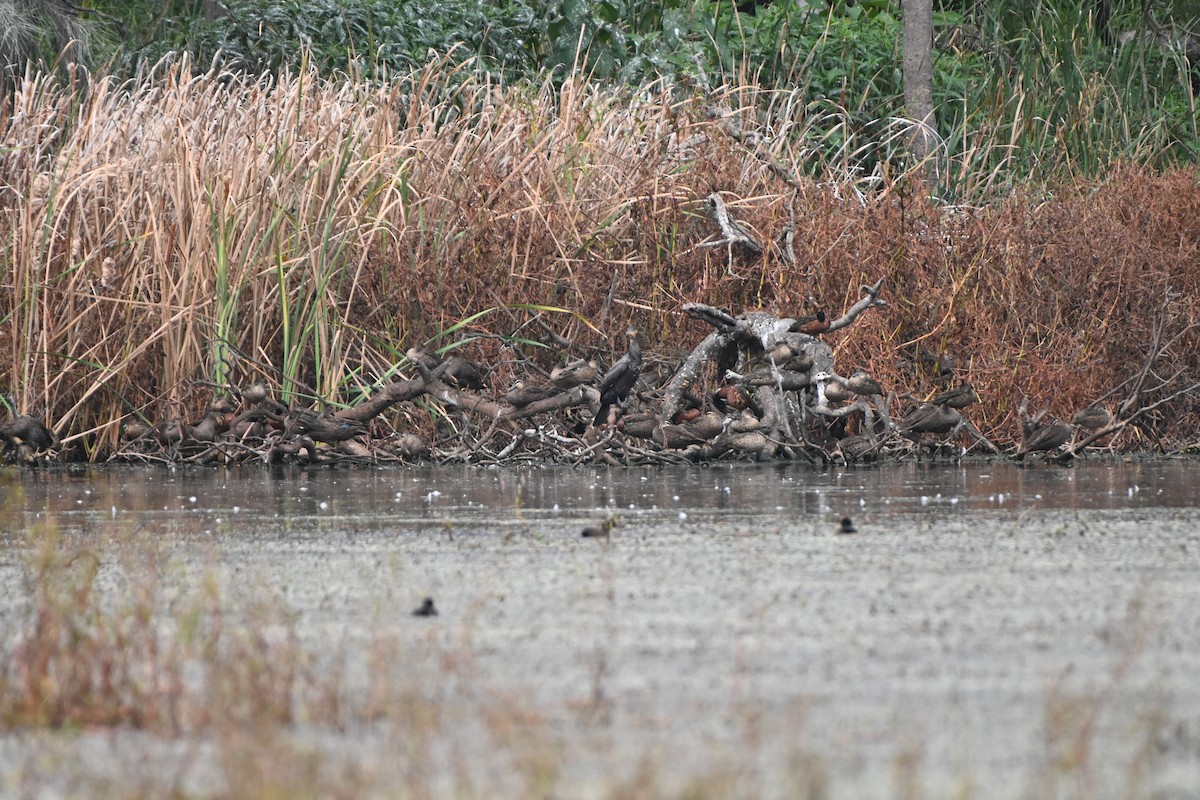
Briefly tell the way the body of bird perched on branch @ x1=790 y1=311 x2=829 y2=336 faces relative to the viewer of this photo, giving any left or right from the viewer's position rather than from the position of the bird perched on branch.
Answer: facing to the right of the viewer

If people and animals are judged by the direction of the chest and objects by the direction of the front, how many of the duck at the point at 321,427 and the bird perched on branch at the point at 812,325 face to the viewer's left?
1

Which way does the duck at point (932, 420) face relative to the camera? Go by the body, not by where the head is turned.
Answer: to the viewer's right

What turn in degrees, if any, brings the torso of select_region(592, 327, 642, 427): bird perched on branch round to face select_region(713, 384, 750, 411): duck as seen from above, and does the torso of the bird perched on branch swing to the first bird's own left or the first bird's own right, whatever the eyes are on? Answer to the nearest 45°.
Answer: approximately 45° to the first bird's own left

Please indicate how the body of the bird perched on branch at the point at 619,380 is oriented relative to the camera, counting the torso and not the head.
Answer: to the viewer's right

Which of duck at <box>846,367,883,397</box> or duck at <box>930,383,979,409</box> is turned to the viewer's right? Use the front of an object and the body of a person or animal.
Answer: duck at <box>930,383,979,409</box>
